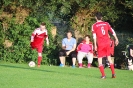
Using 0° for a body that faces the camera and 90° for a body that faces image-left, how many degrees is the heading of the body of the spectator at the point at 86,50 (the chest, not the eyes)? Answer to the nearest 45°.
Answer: approximately 0°

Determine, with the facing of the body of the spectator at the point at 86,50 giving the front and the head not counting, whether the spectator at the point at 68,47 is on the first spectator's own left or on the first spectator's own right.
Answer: on the first spectator's own right
